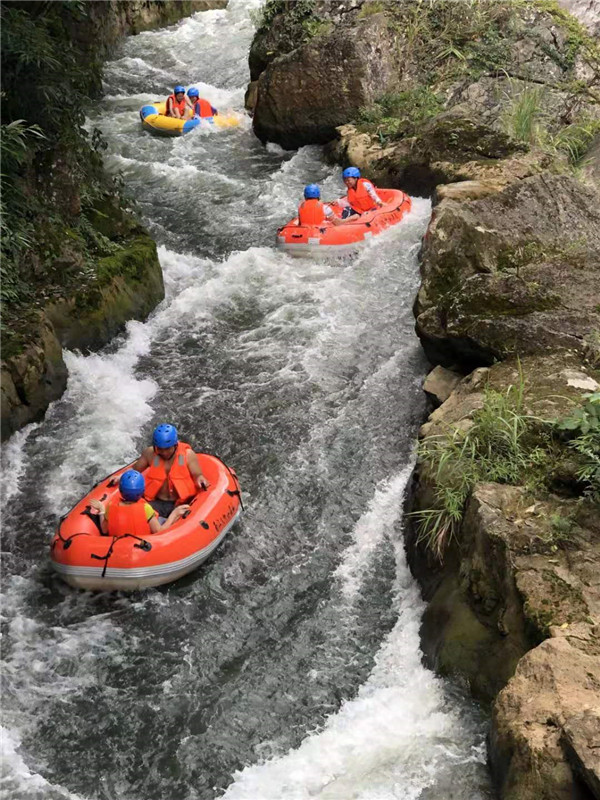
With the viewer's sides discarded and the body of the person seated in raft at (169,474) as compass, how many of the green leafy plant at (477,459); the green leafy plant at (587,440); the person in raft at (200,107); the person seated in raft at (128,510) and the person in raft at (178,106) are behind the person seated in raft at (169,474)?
2

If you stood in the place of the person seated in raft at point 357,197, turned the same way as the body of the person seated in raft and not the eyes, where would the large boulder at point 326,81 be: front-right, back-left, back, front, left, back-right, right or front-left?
back-right

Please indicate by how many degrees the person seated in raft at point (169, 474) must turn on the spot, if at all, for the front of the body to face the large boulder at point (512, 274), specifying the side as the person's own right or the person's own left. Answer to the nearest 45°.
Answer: approximately 90° to the person's own left

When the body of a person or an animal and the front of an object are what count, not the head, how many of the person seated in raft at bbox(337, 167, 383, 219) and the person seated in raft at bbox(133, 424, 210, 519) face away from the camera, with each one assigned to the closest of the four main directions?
0

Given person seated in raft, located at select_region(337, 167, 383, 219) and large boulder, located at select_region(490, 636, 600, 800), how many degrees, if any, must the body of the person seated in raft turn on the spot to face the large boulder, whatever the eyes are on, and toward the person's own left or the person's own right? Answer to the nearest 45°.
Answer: approximately 45° to the person's own left

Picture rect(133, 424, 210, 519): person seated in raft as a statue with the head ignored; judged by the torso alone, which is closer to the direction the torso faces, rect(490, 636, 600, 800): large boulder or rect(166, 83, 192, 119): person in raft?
the large boulder

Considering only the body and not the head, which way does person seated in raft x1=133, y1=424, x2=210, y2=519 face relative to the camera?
toward the camera

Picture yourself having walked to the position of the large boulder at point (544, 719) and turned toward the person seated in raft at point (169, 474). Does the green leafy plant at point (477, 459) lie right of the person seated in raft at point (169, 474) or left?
right

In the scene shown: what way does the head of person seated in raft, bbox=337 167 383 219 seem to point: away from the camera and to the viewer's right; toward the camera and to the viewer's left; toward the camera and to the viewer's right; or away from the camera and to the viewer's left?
toward the camera and to the viewer's left

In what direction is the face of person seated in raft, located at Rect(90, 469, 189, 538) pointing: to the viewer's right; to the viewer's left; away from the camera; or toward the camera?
away from the camera

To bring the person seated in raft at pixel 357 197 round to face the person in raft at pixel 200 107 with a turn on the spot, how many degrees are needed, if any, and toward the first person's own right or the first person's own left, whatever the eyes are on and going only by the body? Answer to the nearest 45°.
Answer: approximately 90° to the first person's own right

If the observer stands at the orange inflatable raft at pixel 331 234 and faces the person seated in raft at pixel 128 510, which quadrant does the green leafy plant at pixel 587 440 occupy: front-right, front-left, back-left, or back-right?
front-left

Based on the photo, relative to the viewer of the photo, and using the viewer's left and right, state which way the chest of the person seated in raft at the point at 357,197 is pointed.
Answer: facing the viewer and to the left of the viewer

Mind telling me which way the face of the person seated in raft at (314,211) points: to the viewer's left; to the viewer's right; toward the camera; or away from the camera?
away from the camera

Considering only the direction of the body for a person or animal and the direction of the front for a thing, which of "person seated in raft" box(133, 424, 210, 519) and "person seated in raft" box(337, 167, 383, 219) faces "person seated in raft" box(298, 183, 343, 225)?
"person seated in raft" box(337, 167, 383, 219)

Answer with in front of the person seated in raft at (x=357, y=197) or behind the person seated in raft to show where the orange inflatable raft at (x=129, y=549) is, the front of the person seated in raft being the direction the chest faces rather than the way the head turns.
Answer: in front

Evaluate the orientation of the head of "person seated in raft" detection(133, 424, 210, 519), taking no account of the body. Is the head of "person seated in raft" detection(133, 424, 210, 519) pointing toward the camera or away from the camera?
toward the camera
